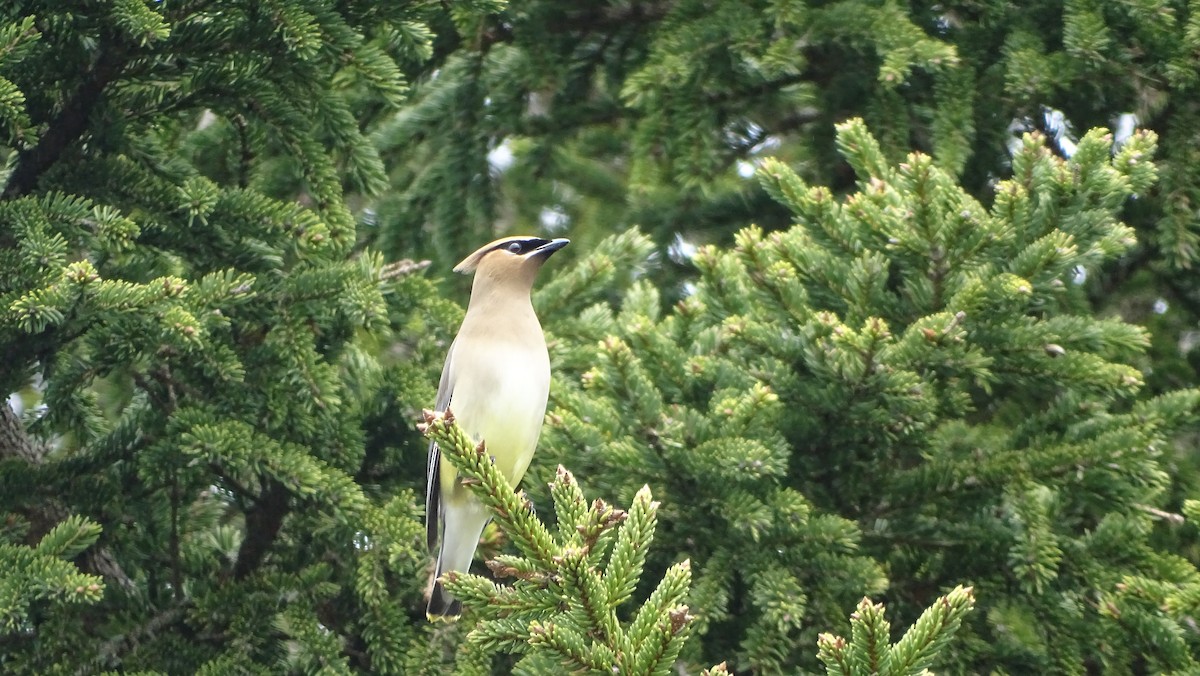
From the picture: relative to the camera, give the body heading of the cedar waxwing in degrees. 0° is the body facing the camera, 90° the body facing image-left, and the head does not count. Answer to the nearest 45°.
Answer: approximately 315°
